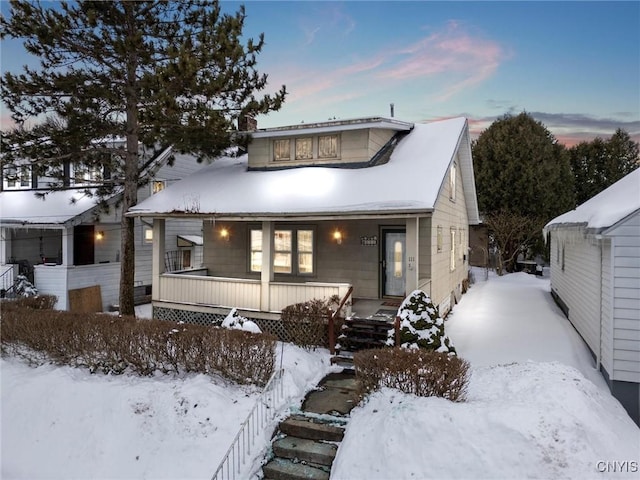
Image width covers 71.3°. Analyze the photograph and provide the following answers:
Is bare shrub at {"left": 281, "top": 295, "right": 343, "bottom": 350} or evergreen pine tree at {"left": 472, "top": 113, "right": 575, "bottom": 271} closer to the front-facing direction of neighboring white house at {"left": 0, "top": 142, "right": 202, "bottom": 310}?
the bare shrub

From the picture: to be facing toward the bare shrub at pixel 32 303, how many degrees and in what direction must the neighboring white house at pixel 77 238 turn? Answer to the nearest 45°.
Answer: approximately 45° to its left

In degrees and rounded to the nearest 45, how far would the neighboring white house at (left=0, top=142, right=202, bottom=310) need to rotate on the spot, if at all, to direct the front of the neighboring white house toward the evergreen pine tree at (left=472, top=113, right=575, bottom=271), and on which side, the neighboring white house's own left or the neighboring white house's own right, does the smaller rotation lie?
approximately 135° to the neighboring white house's own left

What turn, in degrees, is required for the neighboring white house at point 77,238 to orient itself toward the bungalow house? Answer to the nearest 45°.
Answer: approximately 90° to its left

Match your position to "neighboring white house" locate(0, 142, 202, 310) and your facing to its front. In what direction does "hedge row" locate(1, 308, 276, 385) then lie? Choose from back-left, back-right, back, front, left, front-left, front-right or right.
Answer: front-left

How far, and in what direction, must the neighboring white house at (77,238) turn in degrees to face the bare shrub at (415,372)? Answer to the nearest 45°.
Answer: approximately 45° to its left

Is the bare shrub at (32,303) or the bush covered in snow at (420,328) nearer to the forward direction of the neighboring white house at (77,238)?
the bare shrub

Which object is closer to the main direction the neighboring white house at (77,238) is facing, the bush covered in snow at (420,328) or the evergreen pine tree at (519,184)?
the bush covered in snow

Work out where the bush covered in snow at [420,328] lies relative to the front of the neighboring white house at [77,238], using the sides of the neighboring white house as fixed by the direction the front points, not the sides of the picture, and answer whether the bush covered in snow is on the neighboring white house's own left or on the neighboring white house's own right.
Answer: on the neighboring white house's own left

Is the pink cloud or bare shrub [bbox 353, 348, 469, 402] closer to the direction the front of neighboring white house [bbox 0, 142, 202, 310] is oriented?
the bare shrub

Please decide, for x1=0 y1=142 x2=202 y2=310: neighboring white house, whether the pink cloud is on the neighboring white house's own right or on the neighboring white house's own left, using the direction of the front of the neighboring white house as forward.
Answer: on the neighboring white house's own left

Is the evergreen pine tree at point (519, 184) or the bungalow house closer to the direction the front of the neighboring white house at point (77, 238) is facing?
the bungalow house

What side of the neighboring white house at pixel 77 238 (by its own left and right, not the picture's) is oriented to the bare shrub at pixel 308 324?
left

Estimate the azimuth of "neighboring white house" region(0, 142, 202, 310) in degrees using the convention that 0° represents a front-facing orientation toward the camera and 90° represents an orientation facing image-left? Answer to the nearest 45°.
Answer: approximately 45°
